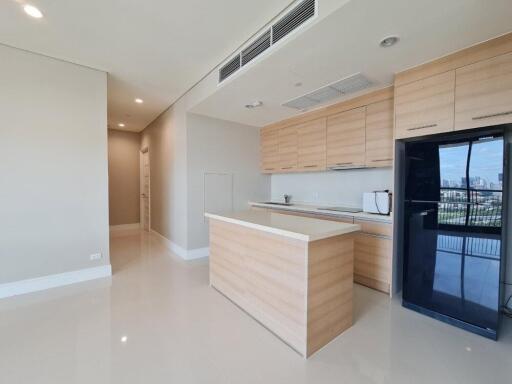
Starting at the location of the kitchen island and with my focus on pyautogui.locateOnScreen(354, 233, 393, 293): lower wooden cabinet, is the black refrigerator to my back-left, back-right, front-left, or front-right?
front-right

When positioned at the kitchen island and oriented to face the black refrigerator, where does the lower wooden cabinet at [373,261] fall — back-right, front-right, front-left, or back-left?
front-left

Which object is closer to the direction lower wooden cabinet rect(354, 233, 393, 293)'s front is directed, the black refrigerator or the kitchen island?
the kitchen island

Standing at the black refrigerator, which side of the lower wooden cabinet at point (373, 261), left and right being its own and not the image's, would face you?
left

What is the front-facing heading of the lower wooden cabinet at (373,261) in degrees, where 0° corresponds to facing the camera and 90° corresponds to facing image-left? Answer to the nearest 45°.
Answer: approximately 45°

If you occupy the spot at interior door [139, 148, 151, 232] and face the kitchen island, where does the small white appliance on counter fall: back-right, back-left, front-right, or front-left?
front-left

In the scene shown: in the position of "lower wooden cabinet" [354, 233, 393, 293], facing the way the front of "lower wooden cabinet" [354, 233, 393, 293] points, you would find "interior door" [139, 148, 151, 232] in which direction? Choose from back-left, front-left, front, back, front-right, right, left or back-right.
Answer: front-right

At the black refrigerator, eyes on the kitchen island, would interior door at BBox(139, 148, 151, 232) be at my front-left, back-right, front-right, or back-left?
front-right

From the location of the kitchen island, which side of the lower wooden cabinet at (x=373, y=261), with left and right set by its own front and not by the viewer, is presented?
front
